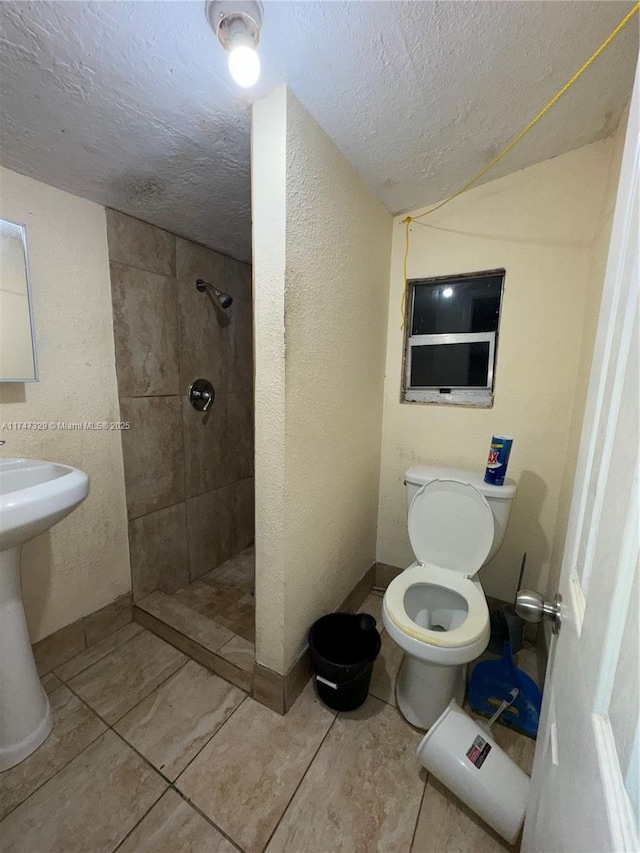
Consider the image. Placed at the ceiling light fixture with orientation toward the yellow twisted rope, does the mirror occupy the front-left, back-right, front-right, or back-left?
back-left

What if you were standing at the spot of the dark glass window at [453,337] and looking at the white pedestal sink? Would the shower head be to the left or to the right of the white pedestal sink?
right

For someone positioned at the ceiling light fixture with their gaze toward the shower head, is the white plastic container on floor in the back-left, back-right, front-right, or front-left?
back-right

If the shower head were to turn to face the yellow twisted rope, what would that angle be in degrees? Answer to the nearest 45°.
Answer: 0° — it already faces it

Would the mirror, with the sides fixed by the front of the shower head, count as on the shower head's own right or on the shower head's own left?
on the shower head's own right

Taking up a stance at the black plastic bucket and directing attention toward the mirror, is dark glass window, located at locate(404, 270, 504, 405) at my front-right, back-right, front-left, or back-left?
back-right
